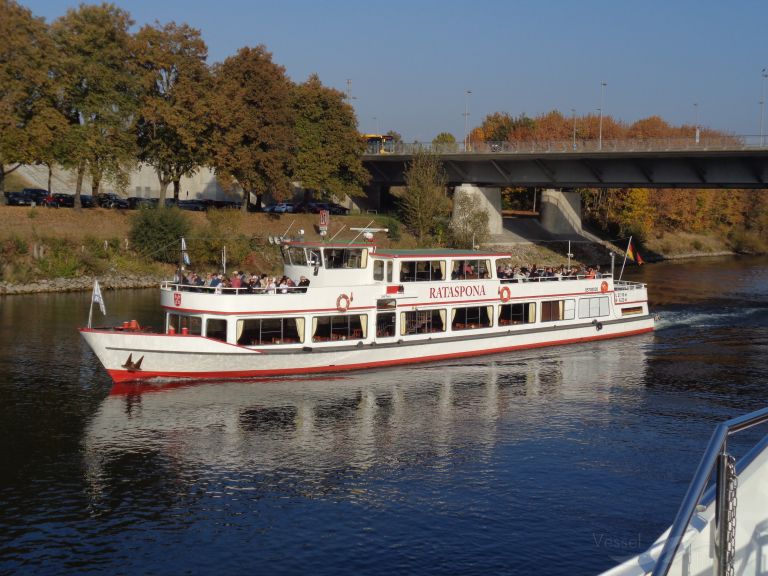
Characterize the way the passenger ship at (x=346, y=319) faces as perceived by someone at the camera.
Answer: facing the viewer and to the left of the viewer
